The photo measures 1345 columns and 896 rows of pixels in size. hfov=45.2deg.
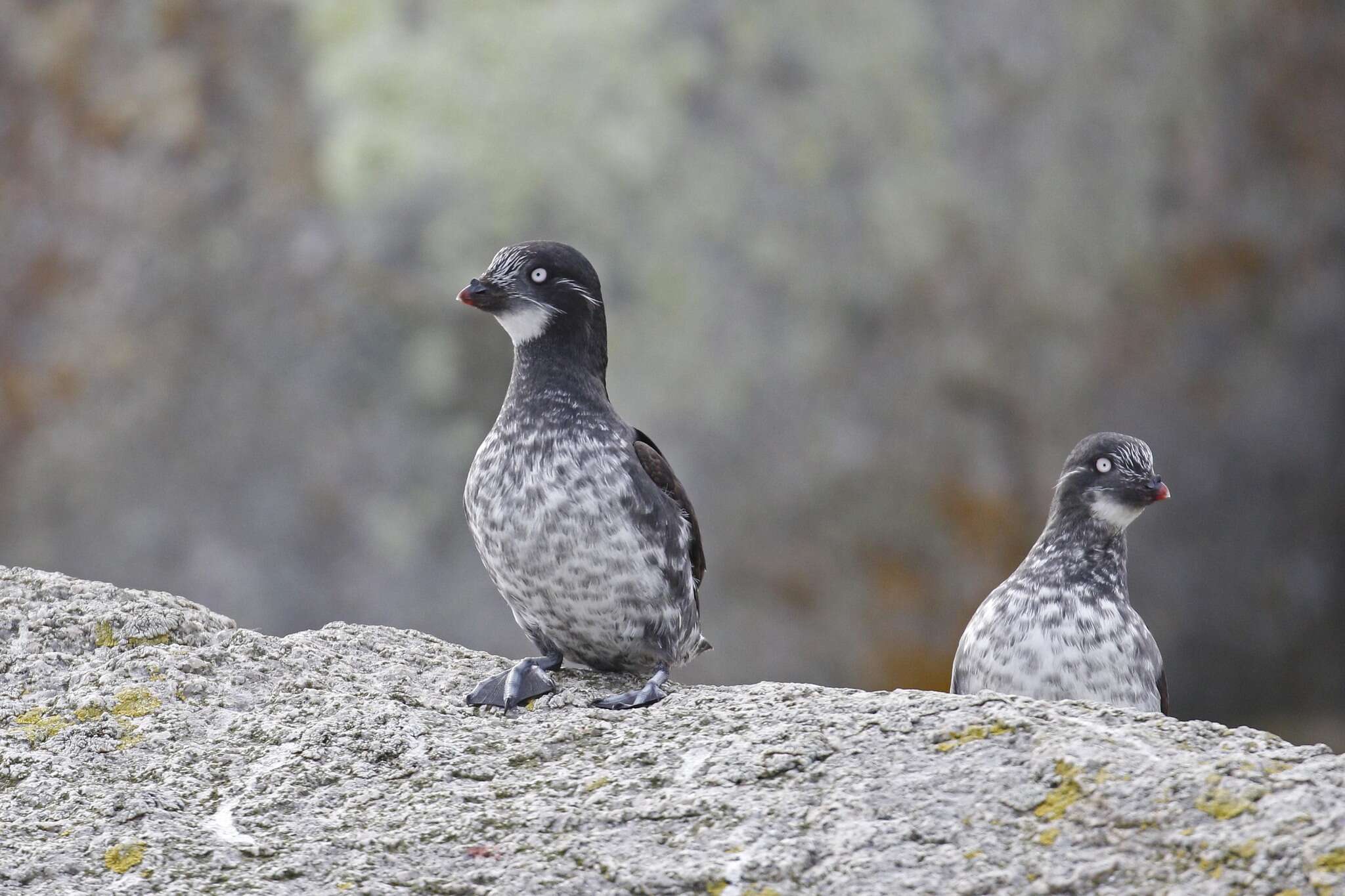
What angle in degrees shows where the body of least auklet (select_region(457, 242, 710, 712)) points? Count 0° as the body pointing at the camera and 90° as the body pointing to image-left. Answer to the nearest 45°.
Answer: approximately 45°

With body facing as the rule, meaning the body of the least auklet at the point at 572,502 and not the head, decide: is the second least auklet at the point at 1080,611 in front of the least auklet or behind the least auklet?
behind
